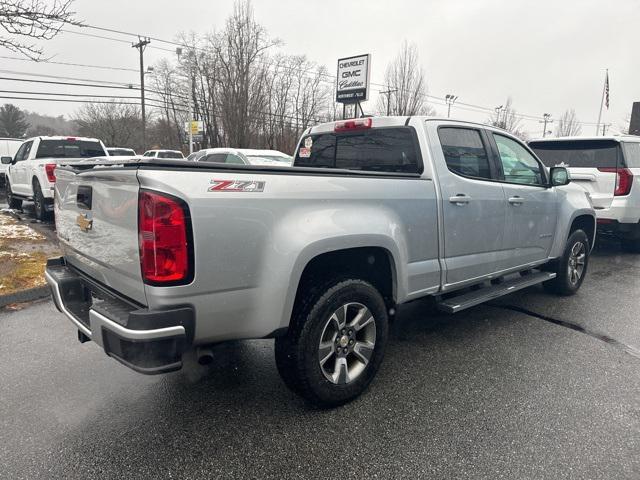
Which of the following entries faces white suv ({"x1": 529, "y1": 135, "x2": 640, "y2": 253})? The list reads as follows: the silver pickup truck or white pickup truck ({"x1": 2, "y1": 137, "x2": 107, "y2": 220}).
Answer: the silver pickup truck

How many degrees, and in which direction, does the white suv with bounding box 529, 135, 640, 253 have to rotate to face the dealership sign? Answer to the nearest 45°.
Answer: approximately 90° to its left

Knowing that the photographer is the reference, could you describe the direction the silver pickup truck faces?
facing away from the viewer and to the right of the viewer

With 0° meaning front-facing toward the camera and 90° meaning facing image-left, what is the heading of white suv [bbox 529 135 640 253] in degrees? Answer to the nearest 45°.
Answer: approximately 225°

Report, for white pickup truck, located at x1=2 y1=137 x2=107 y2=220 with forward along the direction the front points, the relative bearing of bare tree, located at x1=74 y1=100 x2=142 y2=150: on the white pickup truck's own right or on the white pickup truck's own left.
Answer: on the white pickup truck's own right

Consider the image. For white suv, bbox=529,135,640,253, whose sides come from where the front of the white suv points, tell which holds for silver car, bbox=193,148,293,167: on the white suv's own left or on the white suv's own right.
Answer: on the white suv's own left

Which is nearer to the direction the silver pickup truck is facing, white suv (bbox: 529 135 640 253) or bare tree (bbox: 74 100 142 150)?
the white suv

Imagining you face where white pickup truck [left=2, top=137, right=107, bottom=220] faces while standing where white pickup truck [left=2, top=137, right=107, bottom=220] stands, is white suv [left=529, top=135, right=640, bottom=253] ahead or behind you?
behind

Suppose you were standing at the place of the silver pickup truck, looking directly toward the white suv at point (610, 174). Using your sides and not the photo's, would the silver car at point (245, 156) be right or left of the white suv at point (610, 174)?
left

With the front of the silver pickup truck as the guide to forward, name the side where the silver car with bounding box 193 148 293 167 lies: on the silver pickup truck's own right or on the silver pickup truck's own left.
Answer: on the silver pickup truck's own left

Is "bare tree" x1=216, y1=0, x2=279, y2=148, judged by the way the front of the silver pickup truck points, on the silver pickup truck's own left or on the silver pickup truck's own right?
on the silver pickup truck's own left

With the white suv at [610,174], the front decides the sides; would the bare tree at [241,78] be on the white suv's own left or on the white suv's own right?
on the white suv's own left

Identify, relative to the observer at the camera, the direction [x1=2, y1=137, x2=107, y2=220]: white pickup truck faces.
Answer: facing away from the viewer and to the left of the viewer
